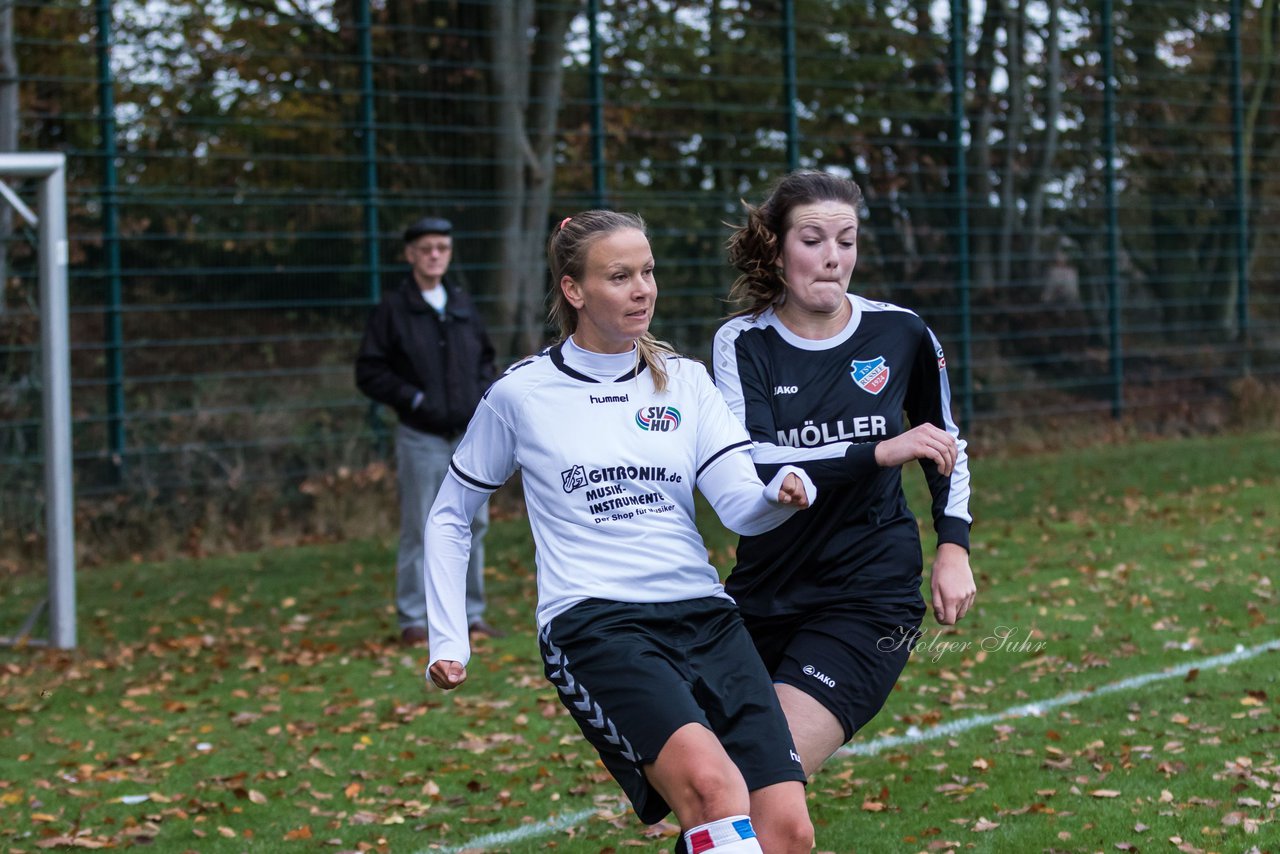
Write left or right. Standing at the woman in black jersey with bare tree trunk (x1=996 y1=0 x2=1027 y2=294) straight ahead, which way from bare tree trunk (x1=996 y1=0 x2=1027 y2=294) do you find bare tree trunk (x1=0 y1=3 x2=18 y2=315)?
left

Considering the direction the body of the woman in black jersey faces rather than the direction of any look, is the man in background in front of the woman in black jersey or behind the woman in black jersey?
behind

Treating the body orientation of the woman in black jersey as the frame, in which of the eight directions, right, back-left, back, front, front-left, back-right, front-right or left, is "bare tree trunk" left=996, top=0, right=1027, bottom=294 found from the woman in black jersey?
back

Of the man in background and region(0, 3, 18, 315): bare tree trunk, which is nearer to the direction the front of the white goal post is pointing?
the man in background

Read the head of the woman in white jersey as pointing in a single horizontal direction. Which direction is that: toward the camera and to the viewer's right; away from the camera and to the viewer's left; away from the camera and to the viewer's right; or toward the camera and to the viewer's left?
toward the camera and to the viewer's right

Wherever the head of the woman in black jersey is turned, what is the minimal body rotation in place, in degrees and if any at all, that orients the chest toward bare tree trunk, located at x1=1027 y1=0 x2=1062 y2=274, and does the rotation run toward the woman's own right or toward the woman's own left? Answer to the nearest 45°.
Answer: approximately 180°

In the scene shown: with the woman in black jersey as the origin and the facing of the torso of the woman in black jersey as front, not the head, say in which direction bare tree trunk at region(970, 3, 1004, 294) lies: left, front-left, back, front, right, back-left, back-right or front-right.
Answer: back

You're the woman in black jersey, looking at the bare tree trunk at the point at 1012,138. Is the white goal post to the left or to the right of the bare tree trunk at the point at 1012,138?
left
